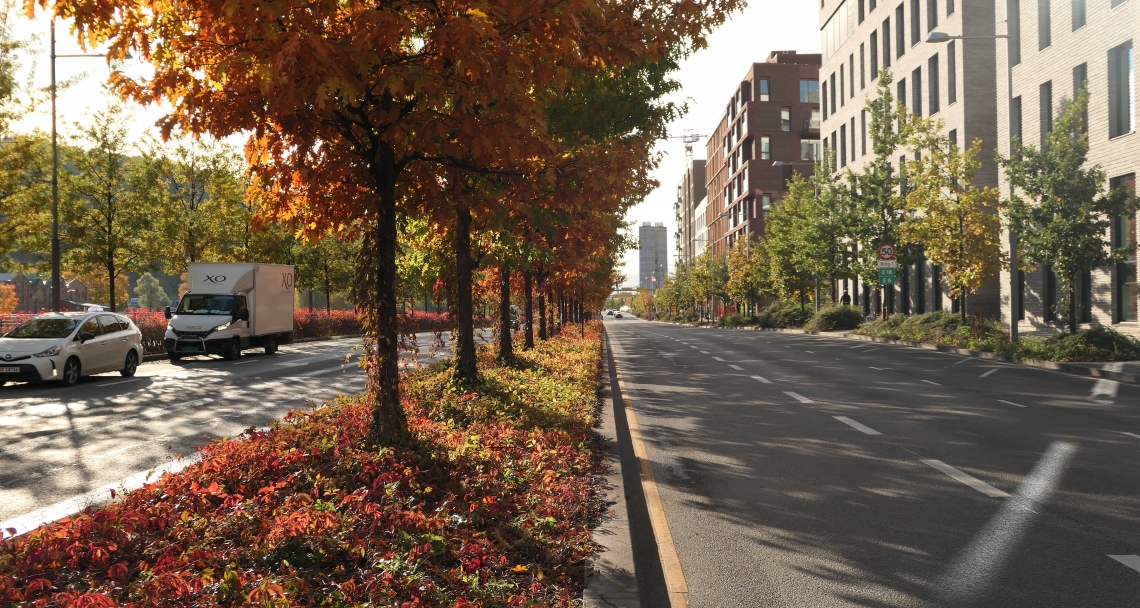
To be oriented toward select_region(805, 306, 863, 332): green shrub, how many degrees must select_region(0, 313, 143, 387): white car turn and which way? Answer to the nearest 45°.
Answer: approximately 135° to its left

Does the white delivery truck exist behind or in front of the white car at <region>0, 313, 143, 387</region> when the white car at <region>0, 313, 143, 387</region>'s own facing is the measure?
behind

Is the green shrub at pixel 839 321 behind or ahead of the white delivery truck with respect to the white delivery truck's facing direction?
behind

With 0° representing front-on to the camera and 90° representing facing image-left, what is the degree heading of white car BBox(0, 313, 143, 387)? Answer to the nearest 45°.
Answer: approximately 45°

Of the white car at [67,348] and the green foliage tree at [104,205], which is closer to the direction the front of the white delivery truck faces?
the white car

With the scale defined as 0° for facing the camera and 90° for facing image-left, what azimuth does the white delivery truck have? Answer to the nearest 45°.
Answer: approximately 45°

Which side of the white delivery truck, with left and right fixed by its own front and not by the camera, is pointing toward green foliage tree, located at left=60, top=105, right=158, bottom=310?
right
